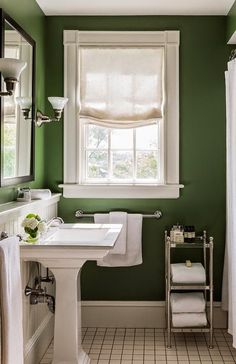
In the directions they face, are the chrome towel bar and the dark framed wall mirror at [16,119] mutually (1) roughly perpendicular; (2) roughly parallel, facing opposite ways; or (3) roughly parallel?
roughly perpendicular

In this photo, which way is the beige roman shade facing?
toward the camera

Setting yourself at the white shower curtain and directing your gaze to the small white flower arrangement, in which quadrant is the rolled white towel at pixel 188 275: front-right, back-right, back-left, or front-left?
front-right

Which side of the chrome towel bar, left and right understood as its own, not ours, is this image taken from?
front

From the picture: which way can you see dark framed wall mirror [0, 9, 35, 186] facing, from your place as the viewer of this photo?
facing to the right of the viewer

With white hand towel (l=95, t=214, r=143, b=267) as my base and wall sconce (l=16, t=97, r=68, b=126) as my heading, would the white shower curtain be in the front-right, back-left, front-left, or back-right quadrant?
back-left

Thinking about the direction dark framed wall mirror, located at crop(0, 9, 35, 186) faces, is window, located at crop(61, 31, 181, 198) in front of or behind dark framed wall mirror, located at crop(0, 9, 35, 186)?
in front

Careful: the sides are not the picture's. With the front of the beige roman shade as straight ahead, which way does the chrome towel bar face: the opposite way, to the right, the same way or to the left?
the same way

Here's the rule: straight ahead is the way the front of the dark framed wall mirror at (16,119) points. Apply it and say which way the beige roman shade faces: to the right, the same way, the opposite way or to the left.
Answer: to the right
